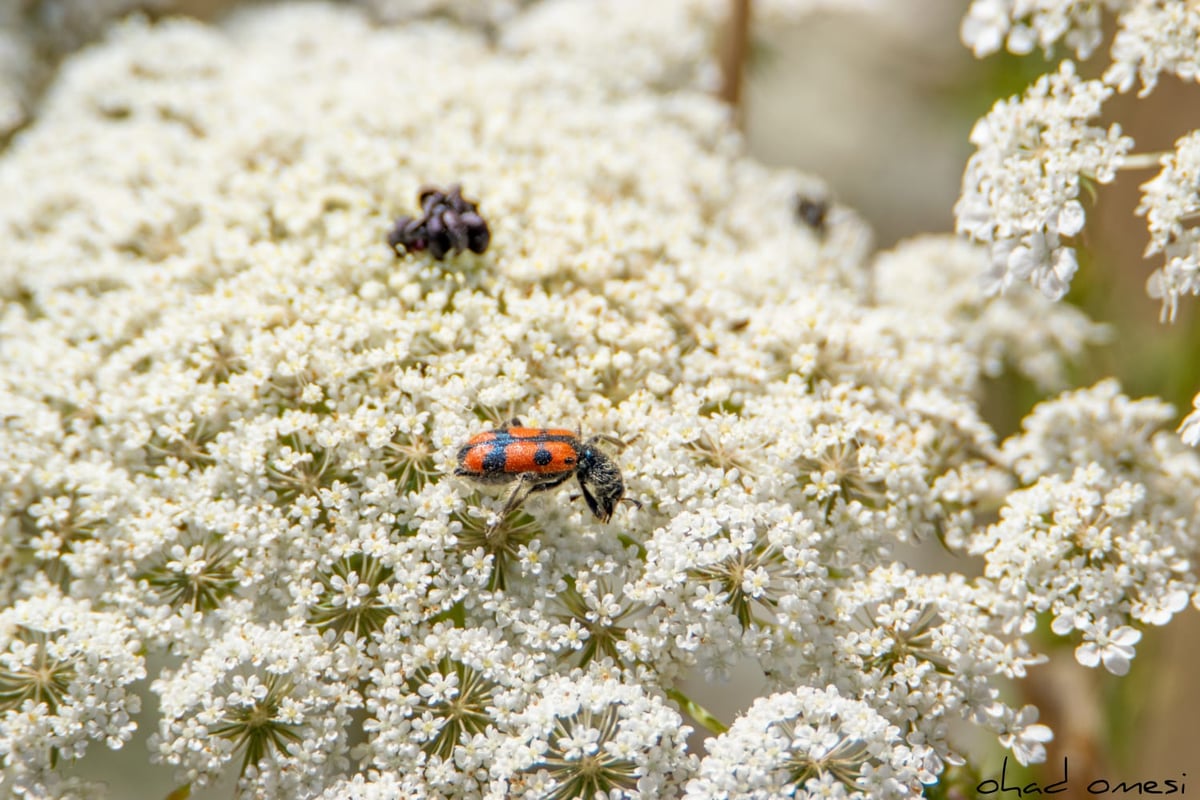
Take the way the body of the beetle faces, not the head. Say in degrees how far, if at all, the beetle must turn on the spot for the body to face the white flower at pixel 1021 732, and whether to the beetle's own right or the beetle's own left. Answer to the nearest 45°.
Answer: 0° — it already faces it

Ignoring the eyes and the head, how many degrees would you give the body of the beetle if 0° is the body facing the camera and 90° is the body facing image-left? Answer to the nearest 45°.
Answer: approximately 270°

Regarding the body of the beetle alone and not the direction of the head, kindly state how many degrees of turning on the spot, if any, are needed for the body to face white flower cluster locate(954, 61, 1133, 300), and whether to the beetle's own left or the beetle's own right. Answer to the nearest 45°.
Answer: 0° — it already faces it

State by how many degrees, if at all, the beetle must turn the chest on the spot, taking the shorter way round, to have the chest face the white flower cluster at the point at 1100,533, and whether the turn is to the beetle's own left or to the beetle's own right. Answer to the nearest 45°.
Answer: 0° — it already faces it
